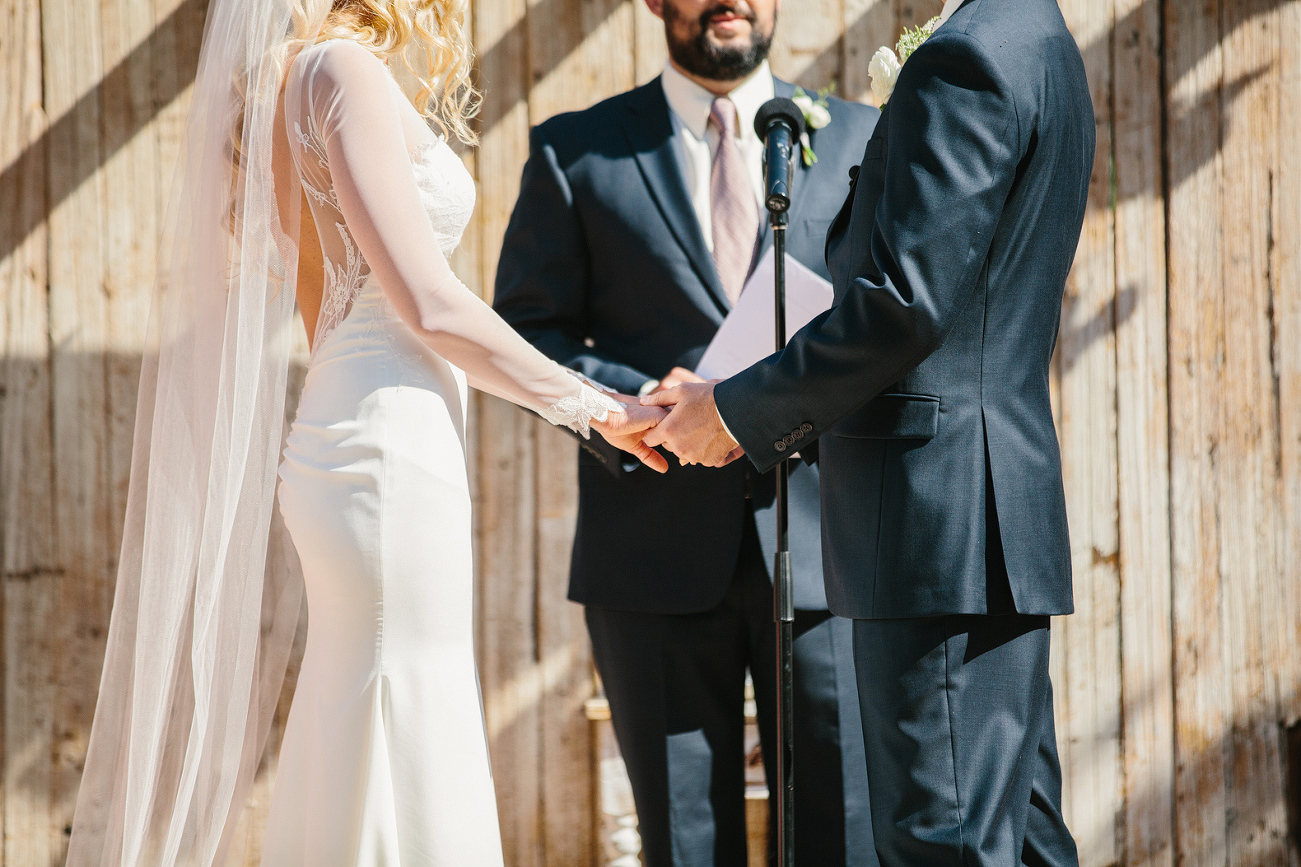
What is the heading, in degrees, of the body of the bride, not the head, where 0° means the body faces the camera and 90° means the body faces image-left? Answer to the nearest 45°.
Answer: approximately 270°

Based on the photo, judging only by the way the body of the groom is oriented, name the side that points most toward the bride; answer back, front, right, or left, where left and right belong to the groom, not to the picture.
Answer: front

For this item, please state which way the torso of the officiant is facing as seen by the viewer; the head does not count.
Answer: toward the camera

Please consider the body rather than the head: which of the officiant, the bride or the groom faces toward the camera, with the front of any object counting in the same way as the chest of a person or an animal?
the officiant

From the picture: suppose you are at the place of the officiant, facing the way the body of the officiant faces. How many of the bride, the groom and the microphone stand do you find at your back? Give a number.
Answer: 0

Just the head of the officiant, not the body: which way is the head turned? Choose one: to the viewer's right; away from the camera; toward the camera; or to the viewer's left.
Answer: toward the camera

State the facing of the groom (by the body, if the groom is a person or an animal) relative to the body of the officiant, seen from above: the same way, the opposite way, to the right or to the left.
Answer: to the right

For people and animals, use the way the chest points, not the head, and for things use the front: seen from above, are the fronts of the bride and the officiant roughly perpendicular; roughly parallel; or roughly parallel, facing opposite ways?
roughly perpendicular

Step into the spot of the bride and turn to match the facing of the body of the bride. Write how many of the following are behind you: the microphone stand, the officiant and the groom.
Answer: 0

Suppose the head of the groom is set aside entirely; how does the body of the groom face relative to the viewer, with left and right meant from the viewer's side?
facing to the left of the viewer

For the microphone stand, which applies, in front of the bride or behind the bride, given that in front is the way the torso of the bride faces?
in front

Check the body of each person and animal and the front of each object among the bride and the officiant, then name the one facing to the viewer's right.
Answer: the bride

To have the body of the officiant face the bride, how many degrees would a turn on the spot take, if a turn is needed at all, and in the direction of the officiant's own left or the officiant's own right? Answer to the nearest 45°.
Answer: approximately 45° to the officiant's own right

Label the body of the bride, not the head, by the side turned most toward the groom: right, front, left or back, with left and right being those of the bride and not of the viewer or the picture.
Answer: front

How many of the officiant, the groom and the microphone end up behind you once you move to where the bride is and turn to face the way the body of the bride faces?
0
